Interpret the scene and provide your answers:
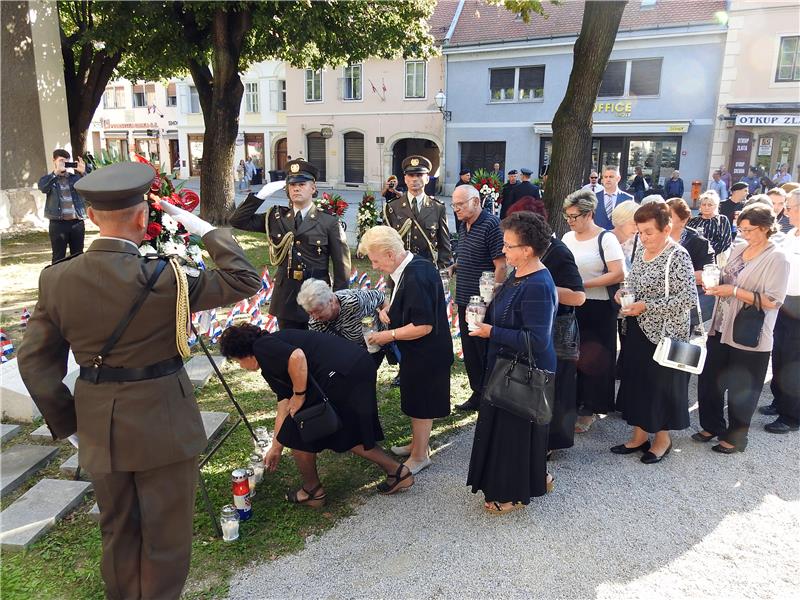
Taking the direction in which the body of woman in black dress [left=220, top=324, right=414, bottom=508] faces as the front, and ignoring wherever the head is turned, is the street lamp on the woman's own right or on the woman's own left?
on the woman's own right

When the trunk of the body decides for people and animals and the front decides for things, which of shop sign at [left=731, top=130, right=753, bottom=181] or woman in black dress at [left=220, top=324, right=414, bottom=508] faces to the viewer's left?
the woman in black dress

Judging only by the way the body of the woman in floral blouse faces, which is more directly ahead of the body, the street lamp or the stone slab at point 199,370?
the stone slab

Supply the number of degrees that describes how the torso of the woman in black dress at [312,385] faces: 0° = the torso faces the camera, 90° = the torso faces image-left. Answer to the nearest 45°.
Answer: approximately 90°

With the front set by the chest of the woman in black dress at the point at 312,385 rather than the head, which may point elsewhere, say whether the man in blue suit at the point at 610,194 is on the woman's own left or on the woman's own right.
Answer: on the woman's own right

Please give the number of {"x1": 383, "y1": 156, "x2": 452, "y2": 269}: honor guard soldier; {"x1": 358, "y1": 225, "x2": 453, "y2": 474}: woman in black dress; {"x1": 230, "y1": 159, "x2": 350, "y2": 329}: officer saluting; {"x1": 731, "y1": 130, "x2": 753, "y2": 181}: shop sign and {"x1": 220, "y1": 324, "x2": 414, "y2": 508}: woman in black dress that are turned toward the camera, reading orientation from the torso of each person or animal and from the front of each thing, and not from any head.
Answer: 3

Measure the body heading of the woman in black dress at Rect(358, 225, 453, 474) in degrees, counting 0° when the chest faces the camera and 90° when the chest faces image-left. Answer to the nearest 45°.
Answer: approximately 90°

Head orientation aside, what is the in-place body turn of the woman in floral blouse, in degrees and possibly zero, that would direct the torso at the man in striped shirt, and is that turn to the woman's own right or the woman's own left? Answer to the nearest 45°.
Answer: approximately 45° to the woman's own right

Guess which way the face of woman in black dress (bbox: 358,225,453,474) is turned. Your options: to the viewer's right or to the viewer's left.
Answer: to the viewer's left
